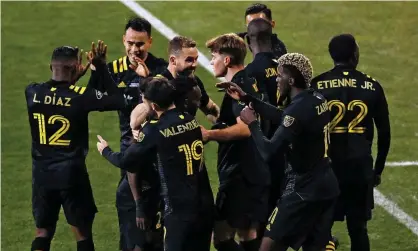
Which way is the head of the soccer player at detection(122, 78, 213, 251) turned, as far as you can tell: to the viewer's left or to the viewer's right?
to the viewer's left

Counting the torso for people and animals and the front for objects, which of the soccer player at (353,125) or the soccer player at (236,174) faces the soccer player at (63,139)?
the soccer player at (236,174)

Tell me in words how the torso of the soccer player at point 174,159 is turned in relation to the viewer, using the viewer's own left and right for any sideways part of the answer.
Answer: facing away from the viewer and to the left of the viewer

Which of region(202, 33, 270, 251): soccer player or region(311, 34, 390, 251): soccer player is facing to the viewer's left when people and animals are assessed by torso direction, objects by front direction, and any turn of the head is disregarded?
region(202, 33, 270, 251): soccer player

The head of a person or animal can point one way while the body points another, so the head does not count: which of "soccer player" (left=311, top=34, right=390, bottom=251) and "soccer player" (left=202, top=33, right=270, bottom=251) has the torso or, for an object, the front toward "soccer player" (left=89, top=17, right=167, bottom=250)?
"soccer player" (left=202, top=33, right=270, bottom=251)

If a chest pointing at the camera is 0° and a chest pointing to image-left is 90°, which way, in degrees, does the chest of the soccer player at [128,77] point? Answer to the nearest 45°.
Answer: approximately 0°

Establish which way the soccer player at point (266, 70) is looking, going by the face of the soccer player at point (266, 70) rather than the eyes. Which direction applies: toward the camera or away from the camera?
away from the camera

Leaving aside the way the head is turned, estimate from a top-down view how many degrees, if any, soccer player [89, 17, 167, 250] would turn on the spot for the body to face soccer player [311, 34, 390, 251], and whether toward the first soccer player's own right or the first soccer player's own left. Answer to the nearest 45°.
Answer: approximately 90° to the first soccer player's own left

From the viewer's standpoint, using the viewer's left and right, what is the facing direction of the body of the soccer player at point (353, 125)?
facing away from the viewer

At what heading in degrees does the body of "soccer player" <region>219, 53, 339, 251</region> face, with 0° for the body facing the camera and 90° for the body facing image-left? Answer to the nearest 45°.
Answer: approximately 90°
